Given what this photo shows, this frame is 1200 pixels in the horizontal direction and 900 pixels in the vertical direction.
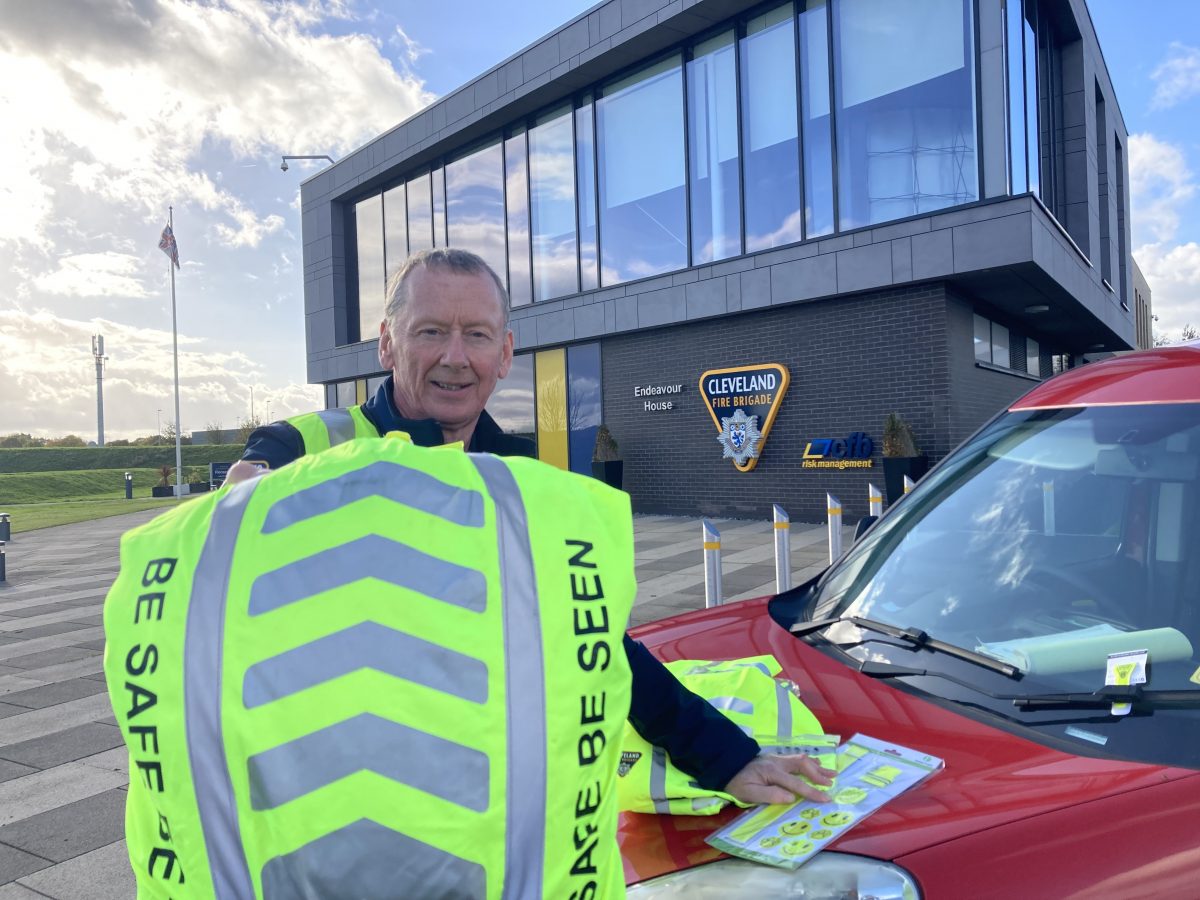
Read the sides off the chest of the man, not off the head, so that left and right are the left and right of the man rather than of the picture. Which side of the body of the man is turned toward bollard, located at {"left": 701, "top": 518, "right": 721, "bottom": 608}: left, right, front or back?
back

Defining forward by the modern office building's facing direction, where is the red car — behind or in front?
in front

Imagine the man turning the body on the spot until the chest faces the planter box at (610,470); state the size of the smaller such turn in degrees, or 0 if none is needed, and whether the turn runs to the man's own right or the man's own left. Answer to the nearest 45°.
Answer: approximately 180°

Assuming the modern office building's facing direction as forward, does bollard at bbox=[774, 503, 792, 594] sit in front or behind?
in front

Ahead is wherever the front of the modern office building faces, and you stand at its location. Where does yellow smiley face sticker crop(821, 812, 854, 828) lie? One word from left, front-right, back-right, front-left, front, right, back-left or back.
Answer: front-left

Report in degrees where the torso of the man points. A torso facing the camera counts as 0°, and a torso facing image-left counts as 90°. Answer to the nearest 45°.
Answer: approximately 0°

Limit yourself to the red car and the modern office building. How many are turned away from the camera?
0

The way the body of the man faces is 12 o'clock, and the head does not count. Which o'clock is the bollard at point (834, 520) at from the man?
The bollard is roughly at 7 o'clock from the man.

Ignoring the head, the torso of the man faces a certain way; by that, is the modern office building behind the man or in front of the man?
behind

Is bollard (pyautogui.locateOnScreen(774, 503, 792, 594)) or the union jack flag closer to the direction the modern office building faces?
the bollard

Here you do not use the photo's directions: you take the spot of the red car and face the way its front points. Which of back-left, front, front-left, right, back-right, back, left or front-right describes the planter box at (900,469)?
back-right
